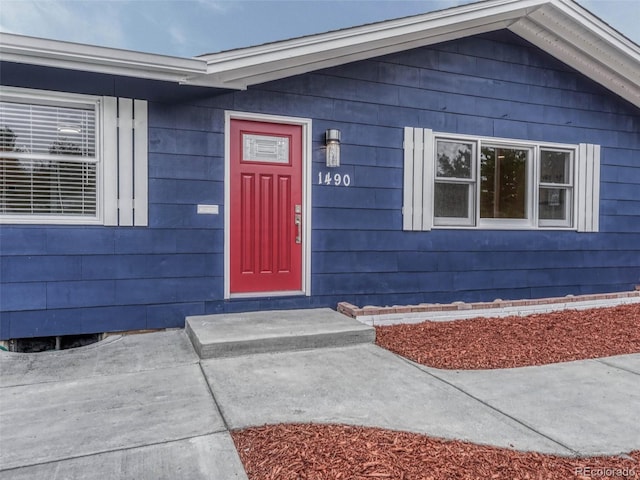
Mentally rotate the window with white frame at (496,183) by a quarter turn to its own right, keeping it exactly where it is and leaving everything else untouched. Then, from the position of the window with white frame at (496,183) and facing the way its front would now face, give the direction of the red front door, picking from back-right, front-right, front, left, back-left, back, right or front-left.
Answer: front

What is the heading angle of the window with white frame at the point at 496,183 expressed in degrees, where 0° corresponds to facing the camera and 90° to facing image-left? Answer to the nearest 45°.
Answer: approximately 315°

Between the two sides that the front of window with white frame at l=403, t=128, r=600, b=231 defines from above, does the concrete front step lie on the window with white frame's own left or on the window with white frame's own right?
on the window with white frame's own right
